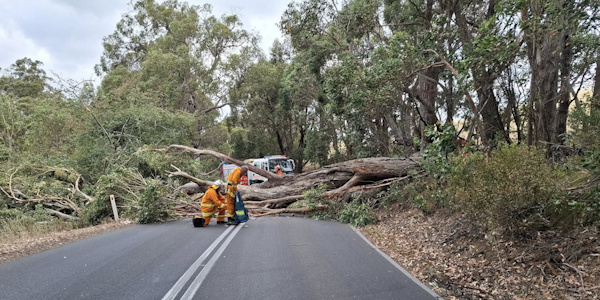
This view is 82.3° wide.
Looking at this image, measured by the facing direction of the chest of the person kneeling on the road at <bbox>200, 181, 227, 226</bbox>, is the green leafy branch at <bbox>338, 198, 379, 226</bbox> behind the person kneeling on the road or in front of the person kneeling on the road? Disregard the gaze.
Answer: in front

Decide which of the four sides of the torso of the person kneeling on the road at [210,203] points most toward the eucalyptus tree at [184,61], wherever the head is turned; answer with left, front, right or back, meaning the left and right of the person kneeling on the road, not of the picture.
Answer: left

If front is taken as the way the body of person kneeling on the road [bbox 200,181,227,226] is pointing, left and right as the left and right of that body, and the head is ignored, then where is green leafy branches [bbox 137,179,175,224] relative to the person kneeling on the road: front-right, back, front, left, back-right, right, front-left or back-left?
back-left
